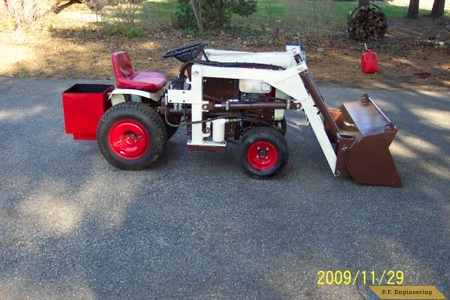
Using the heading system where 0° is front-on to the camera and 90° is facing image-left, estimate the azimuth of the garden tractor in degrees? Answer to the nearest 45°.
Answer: approximately 270°

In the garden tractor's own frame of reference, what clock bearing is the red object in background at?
The red object in background is roughly at 10 o'clock from the garden tractor.
